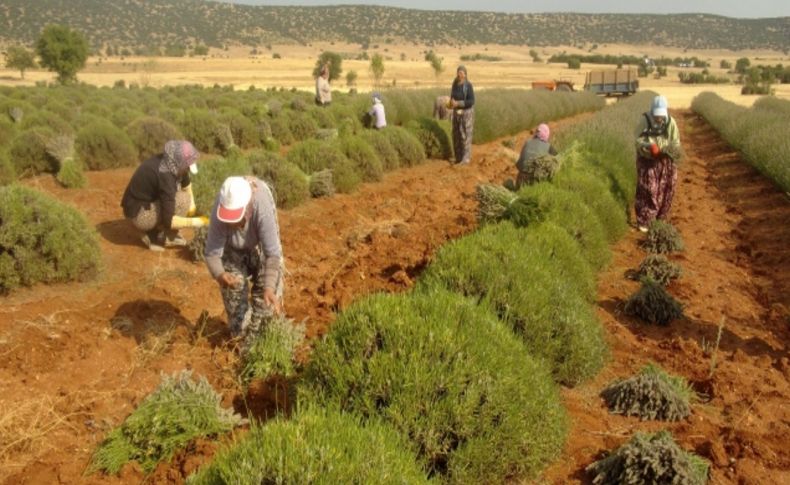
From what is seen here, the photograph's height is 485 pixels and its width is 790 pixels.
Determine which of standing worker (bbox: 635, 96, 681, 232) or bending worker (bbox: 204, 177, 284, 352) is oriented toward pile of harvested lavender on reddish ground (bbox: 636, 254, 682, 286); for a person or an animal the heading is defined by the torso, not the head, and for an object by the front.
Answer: the standing worker

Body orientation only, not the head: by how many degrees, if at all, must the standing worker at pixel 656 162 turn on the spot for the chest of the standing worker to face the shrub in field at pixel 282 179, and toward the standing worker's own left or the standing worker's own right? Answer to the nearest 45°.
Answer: approximately 90° to the standing worker's own right

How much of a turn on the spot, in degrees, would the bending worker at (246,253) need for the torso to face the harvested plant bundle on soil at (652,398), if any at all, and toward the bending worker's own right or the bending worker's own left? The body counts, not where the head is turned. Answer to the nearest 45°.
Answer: approximately 90° to the bending worker's own left

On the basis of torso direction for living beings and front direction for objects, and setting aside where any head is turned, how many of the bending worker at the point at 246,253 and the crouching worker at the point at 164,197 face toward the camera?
1

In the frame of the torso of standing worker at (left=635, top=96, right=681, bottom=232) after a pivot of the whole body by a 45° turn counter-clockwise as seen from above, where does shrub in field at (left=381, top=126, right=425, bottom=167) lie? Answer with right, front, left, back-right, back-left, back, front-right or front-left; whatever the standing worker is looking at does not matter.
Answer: back

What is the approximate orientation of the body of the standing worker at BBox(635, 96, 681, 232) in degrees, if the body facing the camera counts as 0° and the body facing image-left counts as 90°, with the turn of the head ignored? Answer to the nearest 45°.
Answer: approximately 0°

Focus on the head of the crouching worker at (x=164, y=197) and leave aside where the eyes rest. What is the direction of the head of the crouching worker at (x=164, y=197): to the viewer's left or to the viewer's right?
to the viewer's right

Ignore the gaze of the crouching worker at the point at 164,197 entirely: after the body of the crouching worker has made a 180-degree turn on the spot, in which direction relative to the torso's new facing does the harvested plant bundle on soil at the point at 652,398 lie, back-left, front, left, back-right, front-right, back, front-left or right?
back-left

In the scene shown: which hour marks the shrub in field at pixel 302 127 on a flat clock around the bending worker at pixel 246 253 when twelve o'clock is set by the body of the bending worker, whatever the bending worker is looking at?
The shrub in field is roughly at 6 o'clock from the bending worker.

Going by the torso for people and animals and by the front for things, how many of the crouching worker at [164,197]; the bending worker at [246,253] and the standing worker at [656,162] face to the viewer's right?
1

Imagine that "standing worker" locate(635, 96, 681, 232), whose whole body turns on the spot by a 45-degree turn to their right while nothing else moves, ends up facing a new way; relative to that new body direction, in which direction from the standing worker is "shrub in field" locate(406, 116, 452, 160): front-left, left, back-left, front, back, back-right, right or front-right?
right

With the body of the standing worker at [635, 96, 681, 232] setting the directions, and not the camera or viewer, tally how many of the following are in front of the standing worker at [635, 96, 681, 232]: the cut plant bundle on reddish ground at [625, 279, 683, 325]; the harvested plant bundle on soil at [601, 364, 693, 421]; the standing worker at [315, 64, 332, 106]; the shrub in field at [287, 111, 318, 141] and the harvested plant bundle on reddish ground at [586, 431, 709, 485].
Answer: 3

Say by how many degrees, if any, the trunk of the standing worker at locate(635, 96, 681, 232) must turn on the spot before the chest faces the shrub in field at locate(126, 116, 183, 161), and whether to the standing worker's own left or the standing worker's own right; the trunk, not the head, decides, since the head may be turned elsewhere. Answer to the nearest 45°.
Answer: approximately 90° to the standing worker's own right

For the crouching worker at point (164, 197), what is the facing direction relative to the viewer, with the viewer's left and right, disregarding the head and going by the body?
facing to the right of the viewer
